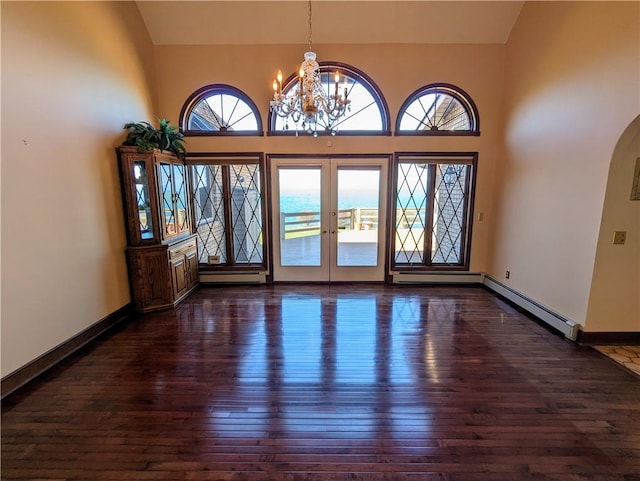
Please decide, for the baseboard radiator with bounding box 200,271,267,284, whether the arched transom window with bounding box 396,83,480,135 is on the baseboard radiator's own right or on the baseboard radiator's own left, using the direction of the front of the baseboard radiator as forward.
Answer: on the baseboard radiator's own left

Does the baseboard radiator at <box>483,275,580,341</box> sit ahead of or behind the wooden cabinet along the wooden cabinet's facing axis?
ahead

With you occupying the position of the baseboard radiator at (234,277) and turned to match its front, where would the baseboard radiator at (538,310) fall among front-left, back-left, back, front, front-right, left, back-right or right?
front-left

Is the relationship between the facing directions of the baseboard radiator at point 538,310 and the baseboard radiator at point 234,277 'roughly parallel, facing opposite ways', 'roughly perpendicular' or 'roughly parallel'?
roughly perpendicular

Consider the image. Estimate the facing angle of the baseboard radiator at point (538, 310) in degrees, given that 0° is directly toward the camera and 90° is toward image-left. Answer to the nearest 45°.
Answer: approximately 45°

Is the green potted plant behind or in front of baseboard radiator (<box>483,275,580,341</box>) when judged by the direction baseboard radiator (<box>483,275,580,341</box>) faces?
in front

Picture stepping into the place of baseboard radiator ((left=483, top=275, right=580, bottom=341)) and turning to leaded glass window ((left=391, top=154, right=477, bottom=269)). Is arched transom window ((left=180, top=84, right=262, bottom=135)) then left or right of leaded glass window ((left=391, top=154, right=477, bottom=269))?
left

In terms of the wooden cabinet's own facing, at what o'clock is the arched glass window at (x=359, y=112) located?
The arched glass window is roughly at 11 o'clock from the wooden cabinet.

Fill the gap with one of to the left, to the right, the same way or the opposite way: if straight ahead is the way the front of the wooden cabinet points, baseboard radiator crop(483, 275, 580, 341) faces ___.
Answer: the opposite way

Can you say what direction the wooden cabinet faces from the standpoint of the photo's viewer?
facing the viewer and to the right of the viewer

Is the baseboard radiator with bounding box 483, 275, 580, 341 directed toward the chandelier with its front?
yes
